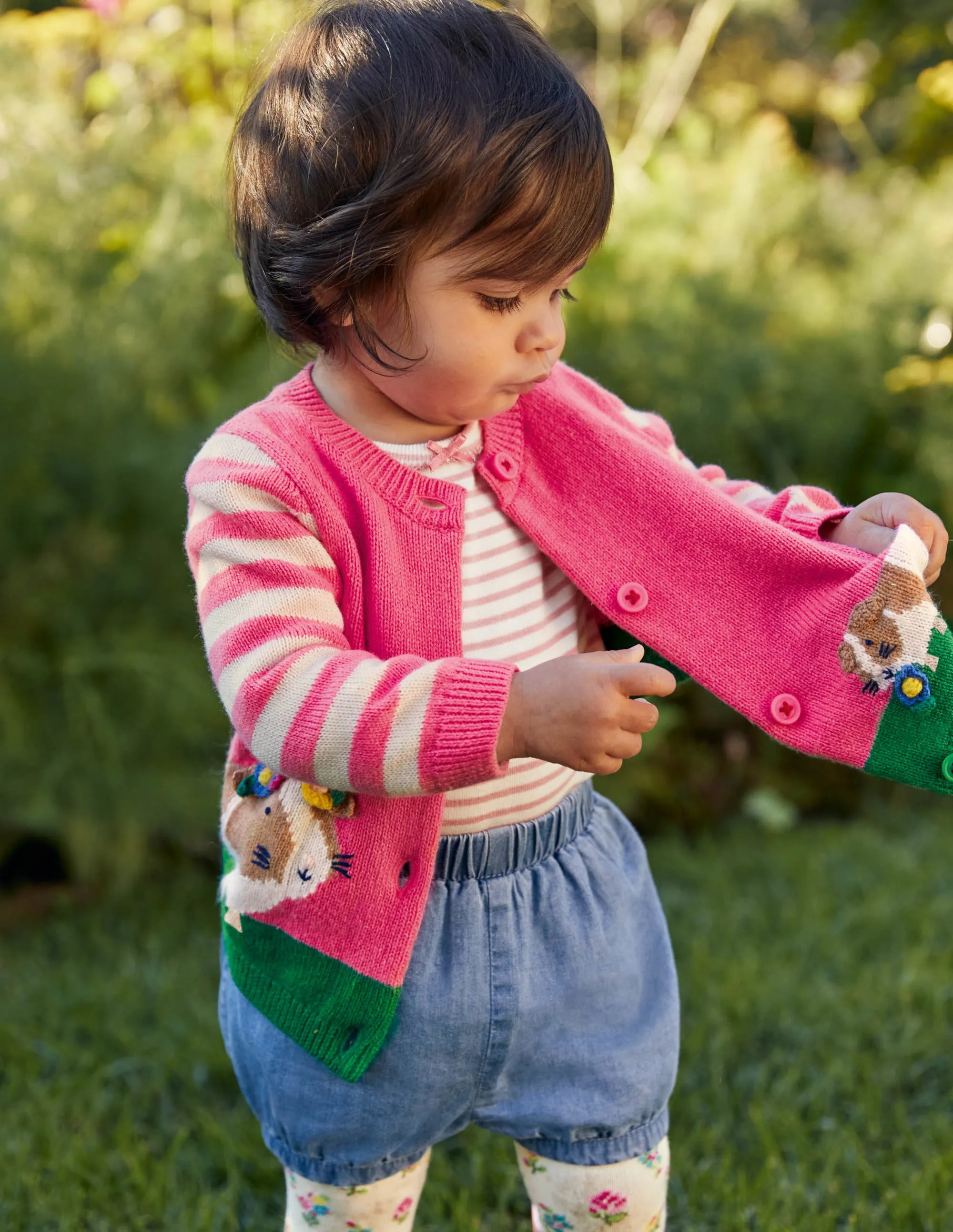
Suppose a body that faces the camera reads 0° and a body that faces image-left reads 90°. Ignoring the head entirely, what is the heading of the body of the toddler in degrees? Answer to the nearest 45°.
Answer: approximately 315°

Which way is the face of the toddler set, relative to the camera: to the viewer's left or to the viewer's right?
to the viewer's right
